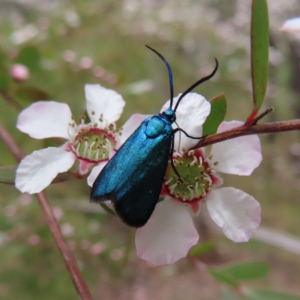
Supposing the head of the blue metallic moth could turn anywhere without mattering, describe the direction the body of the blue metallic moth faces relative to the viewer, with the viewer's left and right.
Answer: facing away from the viewer and to the right of the viewer
